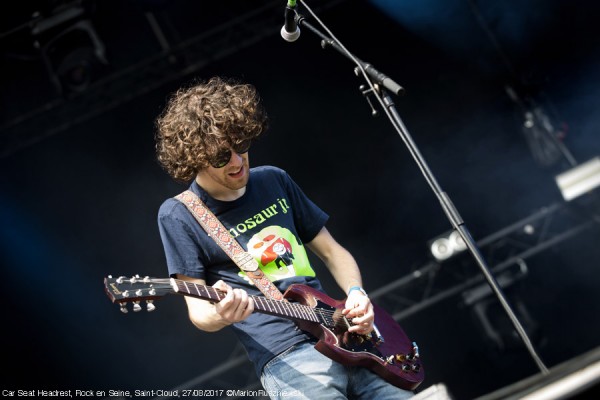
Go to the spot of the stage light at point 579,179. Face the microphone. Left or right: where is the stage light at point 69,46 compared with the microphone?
right

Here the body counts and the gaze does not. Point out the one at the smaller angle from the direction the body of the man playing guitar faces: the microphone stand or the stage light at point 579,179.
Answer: the microphone stand

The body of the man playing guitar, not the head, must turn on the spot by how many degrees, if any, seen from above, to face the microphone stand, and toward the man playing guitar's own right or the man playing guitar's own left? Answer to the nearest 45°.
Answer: approximately 45° to the man playing guitar's own left

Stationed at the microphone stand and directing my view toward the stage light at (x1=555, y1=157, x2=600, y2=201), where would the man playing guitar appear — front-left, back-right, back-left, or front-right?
back-left

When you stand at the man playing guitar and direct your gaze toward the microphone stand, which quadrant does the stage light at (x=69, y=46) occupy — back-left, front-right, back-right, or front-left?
back-left

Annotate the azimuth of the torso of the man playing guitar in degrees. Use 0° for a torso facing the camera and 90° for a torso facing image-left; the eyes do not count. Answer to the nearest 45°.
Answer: approximately 315°

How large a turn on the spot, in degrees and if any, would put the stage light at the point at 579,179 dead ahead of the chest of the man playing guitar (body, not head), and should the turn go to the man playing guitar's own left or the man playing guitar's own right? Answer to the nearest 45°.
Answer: approximately 90° to the man playing guitar's own left
